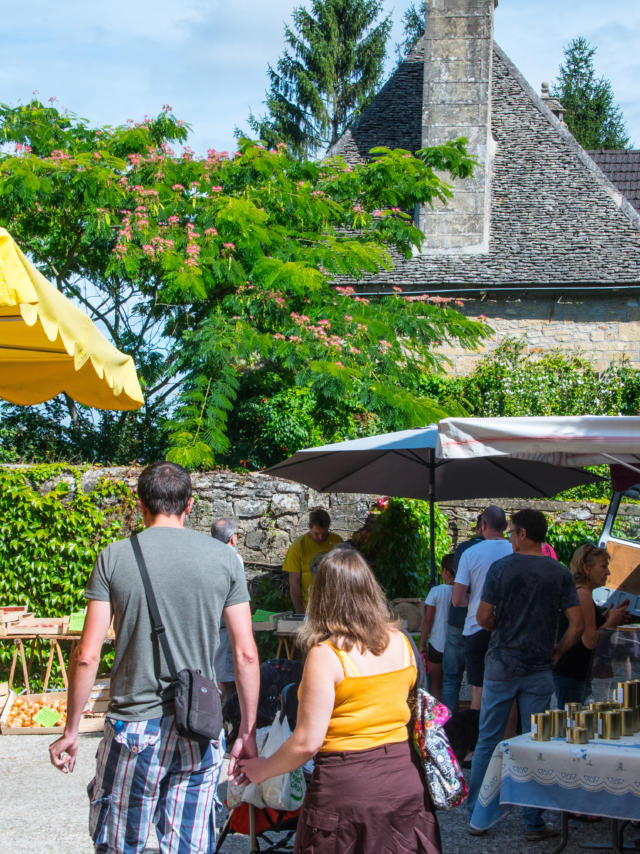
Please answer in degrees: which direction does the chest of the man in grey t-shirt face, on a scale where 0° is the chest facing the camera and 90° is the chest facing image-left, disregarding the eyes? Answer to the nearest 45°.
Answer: approximately 180°

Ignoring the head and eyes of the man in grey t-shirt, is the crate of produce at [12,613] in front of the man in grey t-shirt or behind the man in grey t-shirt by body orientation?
in front

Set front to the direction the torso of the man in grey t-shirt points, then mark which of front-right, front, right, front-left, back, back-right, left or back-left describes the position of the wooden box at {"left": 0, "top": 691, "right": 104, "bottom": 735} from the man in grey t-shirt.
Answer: front

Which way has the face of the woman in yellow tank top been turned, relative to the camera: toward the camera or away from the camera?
away from the camera

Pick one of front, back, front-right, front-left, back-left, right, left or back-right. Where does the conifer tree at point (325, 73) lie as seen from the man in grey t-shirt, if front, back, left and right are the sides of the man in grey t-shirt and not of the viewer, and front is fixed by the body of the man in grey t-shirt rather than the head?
front

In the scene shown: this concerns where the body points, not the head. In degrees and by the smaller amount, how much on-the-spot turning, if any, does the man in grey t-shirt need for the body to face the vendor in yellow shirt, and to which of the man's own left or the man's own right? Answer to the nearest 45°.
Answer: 0° — they already face them

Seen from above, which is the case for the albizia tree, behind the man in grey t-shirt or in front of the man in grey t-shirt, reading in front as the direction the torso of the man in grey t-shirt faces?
in front

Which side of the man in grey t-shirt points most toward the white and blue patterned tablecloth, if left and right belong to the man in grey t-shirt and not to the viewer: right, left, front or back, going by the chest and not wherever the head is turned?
right

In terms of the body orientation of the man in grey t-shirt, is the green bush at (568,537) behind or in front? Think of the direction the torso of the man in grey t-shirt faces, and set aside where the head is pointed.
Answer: in front
